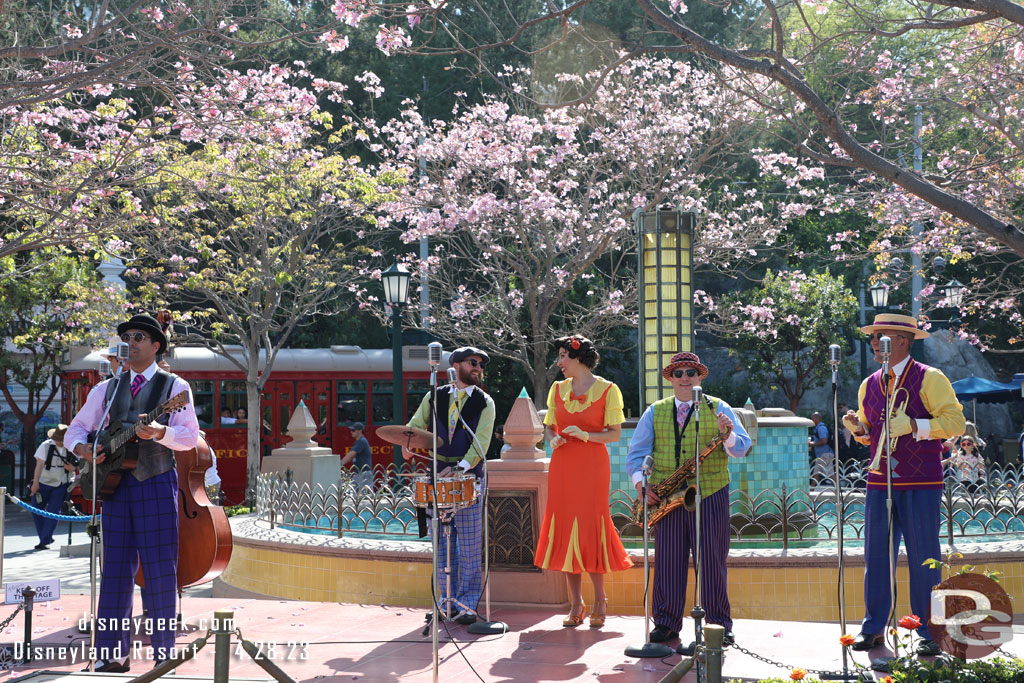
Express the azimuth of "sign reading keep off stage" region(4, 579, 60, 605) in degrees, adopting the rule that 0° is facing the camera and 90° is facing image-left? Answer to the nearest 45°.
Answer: approximately 0°

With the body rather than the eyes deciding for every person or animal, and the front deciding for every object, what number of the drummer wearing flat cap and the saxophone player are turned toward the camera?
2

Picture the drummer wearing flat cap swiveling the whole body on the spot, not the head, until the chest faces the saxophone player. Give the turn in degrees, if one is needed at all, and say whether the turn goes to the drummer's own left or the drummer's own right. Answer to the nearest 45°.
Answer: approximately 45° to the drummer's own left

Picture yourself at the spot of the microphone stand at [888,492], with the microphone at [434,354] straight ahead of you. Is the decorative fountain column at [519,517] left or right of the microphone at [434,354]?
right

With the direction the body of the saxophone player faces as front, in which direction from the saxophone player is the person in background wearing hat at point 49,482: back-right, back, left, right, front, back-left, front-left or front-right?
back-right

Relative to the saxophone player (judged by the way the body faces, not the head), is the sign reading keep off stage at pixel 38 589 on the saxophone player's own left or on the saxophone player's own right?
on the saxophone player's own right

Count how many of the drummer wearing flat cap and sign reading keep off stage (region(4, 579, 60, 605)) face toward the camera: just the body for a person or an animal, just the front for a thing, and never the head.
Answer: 2

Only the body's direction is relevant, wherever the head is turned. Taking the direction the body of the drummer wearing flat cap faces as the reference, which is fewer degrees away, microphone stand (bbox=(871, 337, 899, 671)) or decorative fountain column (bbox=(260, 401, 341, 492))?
the microphone stand

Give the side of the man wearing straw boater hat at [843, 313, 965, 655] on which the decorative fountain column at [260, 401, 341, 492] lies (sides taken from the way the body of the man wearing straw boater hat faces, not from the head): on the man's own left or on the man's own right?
on the man's own right
